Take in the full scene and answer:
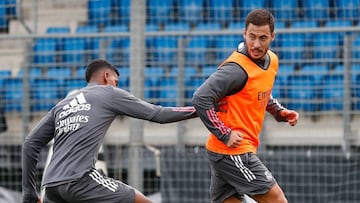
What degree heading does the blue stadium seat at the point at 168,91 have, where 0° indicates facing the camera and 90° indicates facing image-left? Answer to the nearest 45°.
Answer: approximately 0°

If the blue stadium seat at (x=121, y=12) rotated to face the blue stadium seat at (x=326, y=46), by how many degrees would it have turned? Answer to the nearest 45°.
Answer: approximately 45° to its left

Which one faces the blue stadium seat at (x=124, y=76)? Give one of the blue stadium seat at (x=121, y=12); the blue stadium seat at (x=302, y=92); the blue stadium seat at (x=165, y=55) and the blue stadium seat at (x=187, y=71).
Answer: the blue stadium seat at (x=121, y=12)

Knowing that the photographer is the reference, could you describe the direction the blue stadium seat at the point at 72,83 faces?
facing the viewer

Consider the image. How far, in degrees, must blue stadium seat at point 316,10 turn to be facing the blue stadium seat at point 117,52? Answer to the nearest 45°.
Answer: approximately 45° to its right

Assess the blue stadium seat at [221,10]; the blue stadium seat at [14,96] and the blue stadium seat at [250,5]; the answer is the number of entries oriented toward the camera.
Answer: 3

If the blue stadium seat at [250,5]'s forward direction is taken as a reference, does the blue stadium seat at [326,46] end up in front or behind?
in front

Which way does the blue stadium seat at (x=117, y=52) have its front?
toward the camera

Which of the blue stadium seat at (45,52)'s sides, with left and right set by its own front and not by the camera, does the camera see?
front

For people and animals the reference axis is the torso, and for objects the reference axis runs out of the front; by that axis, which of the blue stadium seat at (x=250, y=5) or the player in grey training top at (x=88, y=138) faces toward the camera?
the blue stadium seat

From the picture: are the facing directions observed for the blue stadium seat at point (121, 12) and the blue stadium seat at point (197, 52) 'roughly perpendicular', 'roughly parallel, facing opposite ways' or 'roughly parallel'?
roughly parallel
